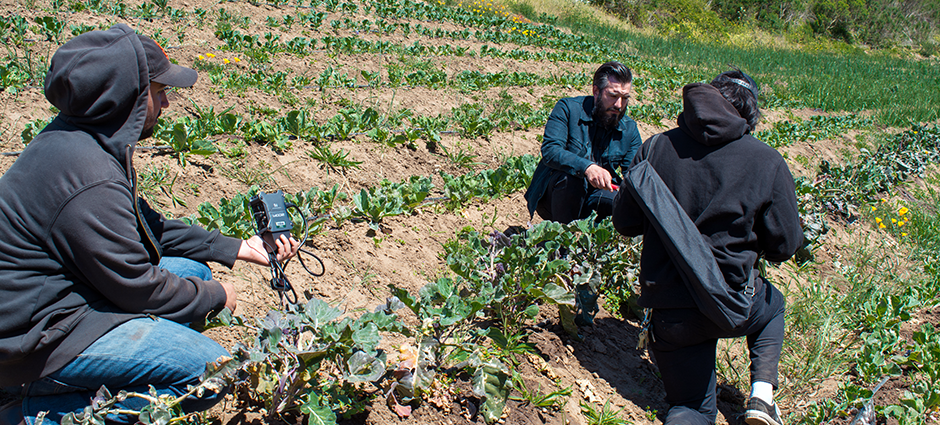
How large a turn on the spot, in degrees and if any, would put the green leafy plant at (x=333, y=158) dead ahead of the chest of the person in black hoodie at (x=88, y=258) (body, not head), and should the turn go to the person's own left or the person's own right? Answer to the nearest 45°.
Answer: approximately 45° to the person's own left

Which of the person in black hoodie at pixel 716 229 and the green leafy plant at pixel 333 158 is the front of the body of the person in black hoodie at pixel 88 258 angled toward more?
the person in black hoodie

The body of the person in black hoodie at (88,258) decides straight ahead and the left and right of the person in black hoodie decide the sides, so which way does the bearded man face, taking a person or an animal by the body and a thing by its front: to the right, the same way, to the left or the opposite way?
to the right

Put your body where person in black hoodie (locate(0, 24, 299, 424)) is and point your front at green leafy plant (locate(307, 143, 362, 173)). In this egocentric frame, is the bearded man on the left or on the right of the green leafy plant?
right

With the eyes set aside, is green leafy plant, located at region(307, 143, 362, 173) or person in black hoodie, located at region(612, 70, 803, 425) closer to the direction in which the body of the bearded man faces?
the person in black hoodie

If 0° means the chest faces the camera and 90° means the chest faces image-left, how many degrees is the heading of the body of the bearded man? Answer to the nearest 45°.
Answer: approximately 315°

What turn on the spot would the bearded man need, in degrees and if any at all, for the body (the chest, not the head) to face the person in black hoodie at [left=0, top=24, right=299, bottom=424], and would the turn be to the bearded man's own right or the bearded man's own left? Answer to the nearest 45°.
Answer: approximately 90° to the bearded man's own right

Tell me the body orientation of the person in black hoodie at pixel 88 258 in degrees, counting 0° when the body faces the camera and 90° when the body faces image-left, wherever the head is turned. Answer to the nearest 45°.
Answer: approximately 270°

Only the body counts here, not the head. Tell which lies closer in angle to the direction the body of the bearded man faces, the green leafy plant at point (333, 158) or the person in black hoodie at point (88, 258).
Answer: the person in black hoodie
